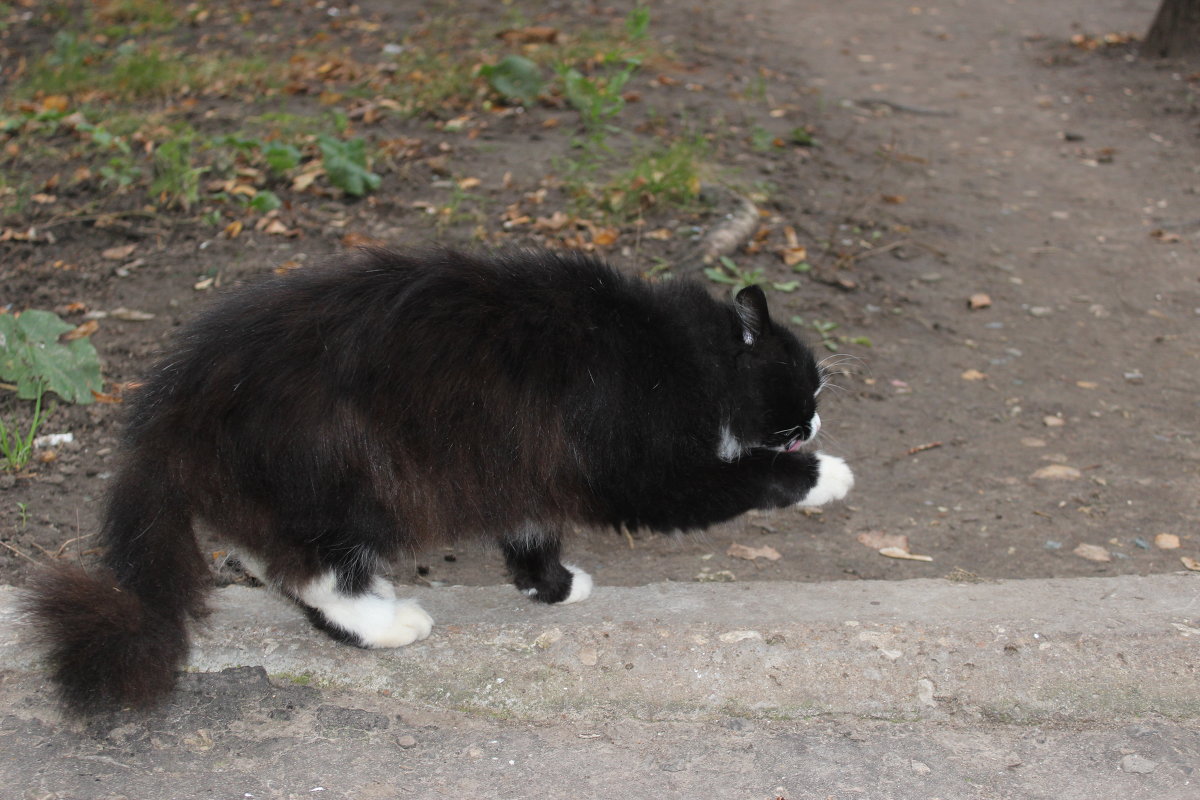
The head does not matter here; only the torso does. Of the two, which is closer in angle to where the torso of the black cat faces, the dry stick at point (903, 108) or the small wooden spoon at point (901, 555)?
the small wooden spoon

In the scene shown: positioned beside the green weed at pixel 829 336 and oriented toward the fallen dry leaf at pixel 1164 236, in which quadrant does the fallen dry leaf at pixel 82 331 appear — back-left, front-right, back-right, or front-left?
back-left

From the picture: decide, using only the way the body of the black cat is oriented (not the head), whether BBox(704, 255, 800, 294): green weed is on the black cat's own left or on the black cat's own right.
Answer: on the black cat's own left

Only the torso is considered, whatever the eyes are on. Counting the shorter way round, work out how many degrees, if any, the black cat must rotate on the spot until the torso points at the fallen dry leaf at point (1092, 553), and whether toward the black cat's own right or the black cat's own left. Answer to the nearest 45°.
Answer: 0° — it already faces it

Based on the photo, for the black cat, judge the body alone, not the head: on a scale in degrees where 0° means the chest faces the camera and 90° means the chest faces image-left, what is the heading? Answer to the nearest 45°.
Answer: approximately 270°

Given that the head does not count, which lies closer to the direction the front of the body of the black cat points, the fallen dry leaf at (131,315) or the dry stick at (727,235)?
the dry stick

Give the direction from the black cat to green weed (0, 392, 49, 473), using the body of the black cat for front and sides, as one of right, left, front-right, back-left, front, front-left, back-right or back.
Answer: back-left

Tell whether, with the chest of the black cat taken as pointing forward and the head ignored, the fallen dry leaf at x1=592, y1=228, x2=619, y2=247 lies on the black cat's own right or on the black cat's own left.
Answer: on the black cat's own left

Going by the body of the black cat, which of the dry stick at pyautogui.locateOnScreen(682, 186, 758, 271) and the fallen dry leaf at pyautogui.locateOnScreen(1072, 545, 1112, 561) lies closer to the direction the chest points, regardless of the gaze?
the fallen dry leaf
